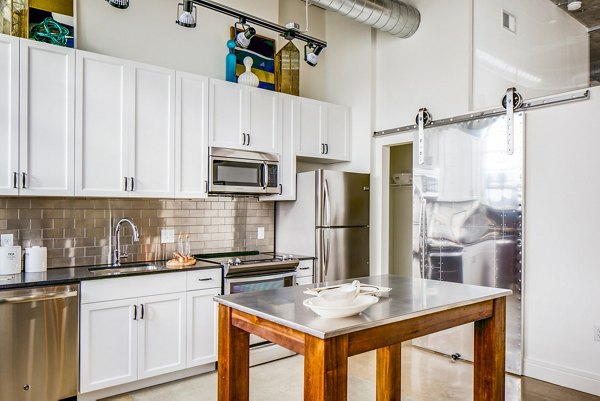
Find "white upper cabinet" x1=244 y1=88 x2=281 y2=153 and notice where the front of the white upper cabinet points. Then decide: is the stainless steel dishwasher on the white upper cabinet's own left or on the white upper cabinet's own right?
on the white upper cabinet's own right

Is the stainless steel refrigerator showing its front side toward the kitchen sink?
no

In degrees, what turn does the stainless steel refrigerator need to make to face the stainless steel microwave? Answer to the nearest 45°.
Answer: approximately 90° to its right

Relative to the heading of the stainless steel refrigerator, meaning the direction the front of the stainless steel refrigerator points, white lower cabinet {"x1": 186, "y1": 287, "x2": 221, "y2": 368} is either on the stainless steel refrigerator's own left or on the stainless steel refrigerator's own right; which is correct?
on the stainless steel refrigerator's own right

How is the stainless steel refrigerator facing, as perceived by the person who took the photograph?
facing the viewer and to the right of the viewer

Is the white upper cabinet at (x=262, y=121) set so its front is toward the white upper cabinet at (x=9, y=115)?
no

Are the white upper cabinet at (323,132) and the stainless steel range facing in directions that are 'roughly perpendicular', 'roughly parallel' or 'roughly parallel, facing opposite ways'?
roughly parallel

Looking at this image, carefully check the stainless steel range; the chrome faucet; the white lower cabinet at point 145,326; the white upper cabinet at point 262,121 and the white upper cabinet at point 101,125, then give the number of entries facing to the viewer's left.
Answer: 0

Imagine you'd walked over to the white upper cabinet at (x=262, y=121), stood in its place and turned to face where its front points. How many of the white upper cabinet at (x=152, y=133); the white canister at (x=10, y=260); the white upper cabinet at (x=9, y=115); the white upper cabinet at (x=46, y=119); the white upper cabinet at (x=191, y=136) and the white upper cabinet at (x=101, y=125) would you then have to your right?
6

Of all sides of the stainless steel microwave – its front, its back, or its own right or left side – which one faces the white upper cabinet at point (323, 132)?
left

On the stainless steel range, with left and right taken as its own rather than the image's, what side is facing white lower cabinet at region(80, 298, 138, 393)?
right

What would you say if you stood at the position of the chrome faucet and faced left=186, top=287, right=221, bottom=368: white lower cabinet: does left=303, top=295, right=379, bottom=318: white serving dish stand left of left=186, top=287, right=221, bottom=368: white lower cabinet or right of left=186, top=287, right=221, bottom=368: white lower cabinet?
right

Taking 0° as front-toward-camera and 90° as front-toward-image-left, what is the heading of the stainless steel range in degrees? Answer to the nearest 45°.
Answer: approximately 315°

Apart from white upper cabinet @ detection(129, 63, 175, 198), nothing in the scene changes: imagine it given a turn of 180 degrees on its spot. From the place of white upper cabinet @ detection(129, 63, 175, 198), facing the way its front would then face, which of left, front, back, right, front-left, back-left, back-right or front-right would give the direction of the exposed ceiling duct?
back-right

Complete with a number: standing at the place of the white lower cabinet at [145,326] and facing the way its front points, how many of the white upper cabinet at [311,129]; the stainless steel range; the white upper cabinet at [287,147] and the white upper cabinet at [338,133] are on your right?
0

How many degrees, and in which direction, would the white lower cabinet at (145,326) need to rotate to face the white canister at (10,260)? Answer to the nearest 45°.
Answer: approximately 135° to its right

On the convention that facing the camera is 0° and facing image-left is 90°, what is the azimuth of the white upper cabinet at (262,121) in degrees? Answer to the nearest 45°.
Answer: approximately 315°
